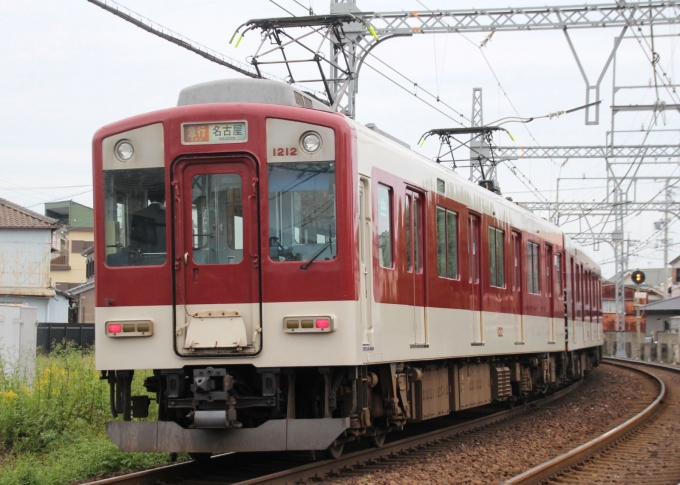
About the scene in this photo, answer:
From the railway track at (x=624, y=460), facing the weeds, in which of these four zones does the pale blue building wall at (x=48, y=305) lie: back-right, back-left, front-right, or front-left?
front-right

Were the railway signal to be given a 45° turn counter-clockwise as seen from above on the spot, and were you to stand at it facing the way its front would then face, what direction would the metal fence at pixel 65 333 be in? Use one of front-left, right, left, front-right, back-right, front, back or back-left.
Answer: back-right

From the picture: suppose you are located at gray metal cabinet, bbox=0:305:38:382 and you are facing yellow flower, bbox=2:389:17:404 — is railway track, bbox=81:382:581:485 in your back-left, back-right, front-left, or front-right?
front-left

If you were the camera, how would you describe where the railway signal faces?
facing the viewer

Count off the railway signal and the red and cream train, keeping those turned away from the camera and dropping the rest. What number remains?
0

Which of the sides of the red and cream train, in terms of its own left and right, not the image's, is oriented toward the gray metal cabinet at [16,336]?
right

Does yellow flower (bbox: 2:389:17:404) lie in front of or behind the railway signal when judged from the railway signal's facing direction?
in front

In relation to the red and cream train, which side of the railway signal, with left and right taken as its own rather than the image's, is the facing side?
front

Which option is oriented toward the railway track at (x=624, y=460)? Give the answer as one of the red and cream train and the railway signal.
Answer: the railway signal

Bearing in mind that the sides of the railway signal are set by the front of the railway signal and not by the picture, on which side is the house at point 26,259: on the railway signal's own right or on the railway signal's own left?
on the railway signal's own right

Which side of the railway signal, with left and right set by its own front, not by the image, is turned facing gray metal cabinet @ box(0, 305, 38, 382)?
front

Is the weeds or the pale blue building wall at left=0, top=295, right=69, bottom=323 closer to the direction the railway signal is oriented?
the weeds

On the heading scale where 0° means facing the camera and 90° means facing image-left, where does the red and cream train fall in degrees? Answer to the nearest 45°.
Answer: approximately 45°

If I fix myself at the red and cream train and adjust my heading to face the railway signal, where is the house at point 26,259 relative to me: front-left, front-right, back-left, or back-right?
front-left
